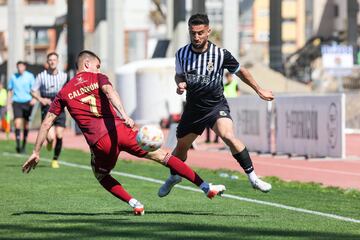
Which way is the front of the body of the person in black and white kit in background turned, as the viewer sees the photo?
toward the camera

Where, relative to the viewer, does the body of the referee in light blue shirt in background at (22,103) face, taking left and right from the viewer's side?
facing the viewer

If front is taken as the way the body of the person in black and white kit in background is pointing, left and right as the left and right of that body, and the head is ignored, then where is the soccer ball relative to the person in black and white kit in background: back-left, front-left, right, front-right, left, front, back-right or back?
front

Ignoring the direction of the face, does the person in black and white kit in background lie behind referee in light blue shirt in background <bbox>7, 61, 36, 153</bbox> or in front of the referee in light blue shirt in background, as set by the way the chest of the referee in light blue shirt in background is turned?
in front

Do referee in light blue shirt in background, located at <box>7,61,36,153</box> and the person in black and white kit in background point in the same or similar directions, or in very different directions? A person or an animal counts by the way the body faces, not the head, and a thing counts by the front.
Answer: same or similar directions

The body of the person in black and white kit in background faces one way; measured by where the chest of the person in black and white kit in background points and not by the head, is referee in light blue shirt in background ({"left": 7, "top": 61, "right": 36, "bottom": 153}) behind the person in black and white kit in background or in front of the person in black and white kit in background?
behind

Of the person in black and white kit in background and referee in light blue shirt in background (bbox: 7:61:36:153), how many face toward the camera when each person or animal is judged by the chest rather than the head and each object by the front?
2
